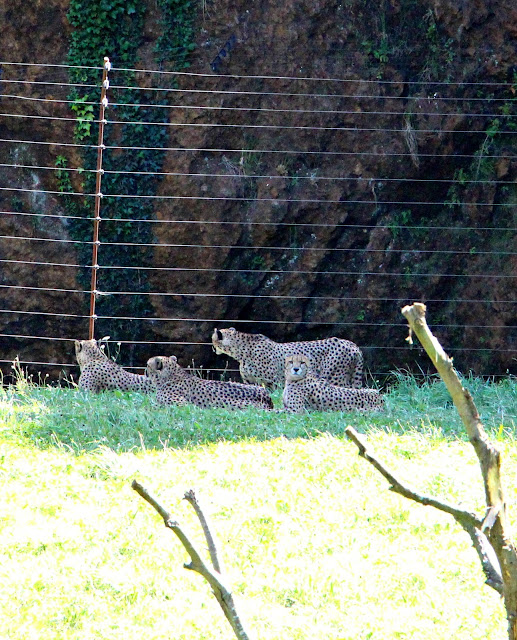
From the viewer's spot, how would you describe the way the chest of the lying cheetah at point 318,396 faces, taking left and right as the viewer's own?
facing to the left of the viewer

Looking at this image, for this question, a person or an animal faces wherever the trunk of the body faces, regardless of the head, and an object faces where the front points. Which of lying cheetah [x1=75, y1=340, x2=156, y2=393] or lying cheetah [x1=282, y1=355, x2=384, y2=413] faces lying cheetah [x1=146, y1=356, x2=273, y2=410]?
lying cheetah [x1=282, y1=355, x2=384, y2=413]

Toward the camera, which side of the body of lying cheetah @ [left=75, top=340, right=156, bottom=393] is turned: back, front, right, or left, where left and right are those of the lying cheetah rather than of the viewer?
left

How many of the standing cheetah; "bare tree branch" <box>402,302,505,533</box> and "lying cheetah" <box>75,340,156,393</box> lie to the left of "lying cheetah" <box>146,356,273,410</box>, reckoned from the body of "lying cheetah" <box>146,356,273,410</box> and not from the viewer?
1

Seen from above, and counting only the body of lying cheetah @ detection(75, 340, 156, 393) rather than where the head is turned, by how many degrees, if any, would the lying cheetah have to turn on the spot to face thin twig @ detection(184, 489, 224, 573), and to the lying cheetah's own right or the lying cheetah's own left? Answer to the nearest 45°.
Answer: approximately 90° to the lying cheetah's own left

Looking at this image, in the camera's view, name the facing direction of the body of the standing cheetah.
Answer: to the viewer's left

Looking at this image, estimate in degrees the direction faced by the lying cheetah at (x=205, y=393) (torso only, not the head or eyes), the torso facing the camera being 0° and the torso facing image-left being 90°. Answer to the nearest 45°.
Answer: approximately 90°

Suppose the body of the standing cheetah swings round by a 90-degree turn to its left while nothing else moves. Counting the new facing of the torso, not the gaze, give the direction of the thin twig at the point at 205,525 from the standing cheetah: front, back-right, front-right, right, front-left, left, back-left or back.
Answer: front

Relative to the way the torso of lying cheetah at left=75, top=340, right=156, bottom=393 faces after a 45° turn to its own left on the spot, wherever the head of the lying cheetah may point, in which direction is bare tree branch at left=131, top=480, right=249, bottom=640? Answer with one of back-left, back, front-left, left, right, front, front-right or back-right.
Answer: front-left

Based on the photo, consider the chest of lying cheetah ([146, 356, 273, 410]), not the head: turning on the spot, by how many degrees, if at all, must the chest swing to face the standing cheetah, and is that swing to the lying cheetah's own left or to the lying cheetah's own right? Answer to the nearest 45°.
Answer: approximately 135° to the lying cheetah's own right

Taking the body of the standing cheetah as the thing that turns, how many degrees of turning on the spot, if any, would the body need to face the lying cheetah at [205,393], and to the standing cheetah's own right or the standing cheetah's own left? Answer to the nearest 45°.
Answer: approximately 90° to the standing cheetah's own left

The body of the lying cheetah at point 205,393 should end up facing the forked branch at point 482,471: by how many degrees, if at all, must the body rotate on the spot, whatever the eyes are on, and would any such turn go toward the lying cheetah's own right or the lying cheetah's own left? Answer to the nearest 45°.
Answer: approximately 90° to the lying cheetah's own left
